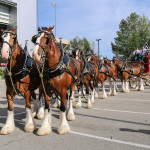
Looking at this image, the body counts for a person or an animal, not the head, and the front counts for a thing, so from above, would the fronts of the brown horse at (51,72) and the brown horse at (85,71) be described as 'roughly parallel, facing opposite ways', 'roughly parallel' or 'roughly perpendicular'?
roughly parallel

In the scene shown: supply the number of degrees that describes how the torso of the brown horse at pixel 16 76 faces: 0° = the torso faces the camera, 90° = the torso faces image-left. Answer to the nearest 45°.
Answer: approximately 45°

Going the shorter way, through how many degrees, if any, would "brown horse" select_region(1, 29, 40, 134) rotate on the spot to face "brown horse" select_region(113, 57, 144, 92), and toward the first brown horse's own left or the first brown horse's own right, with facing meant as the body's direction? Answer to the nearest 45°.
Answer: approximately 180°

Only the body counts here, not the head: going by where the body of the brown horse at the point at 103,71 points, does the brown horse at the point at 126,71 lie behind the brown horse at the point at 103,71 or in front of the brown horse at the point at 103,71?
behind

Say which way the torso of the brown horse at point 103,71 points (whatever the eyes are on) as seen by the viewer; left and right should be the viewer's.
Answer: facing the viewer and to the left of the viewer

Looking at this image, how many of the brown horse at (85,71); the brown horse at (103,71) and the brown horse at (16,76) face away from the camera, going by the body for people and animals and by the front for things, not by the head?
0

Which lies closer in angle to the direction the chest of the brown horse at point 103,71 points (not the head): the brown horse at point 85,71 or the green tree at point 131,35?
the brown horse

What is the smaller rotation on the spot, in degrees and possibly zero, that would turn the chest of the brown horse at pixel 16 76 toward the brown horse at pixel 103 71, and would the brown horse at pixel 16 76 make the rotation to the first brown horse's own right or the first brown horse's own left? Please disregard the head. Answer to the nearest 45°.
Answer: approximately 180°

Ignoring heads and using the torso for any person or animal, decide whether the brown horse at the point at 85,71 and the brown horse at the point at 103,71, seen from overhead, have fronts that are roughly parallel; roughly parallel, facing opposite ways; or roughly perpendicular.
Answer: roughly parallel

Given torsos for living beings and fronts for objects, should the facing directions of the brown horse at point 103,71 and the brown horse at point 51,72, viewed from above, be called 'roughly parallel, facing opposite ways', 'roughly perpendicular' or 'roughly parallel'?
roughly parallel
